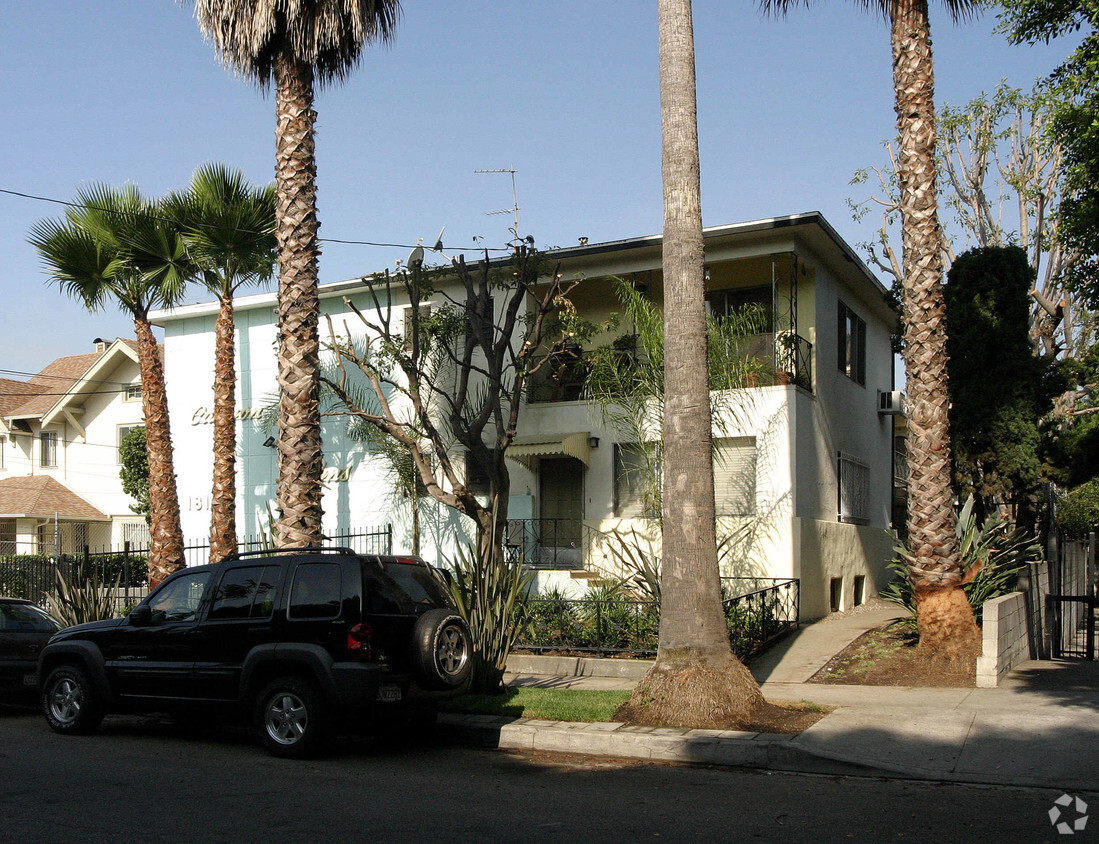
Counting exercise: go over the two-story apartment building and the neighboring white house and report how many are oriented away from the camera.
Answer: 0

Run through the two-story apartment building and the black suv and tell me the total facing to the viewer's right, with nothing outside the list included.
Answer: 0

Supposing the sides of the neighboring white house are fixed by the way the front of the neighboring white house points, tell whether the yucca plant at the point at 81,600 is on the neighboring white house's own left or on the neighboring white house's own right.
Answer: on the neighboring white house's own left

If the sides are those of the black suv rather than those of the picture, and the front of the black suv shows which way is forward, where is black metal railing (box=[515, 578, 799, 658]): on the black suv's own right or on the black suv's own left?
on the black suv's own right

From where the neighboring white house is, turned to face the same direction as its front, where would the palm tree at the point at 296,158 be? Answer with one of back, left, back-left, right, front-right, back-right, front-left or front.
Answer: front-left

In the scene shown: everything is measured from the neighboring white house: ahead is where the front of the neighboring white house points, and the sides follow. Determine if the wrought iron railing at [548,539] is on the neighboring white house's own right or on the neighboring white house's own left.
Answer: on the neighboring white house's own left

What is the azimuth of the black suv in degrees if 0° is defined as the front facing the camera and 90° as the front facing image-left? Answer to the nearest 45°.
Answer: approximately 135°

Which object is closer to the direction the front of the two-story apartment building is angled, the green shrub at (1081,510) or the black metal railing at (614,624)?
the black metal railing

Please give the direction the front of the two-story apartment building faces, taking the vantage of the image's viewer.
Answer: facing the viewer and to the left of the viewer

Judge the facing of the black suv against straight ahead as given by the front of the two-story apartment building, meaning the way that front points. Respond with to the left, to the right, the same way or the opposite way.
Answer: to the right

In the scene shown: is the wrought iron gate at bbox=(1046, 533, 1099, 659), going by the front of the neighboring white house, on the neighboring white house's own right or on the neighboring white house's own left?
on the neighboring white house's own left
